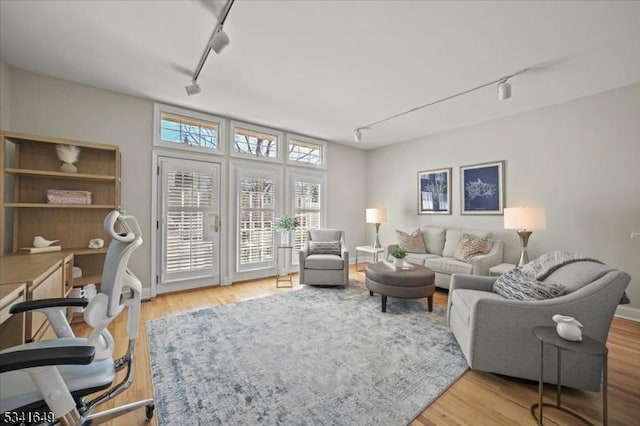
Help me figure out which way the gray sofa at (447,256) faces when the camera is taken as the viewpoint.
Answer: facing the viewer and to the left of the viewer

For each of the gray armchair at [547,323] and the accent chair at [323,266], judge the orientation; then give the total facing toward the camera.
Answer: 1

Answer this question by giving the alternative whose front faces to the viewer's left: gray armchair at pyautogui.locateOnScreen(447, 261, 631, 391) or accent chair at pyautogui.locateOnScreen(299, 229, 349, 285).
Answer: the gray armchair

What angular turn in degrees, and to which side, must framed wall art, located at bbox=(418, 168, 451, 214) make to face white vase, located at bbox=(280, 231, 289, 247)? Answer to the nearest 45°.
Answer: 0° — it already faces it

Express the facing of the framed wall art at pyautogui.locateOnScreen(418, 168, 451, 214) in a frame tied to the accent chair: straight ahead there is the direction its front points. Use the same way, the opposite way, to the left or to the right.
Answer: to the right

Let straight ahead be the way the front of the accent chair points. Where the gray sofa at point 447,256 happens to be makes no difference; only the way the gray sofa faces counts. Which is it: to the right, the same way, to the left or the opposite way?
to the right

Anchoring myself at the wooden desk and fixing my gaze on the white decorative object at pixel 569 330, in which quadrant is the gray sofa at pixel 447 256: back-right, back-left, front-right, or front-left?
front-left

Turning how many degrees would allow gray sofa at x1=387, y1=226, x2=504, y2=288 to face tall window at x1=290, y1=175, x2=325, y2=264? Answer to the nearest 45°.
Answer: approximately 45° to its right

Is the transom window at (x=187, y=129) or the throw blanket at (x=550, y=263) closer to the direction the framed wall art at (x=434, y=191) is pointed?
the transom window

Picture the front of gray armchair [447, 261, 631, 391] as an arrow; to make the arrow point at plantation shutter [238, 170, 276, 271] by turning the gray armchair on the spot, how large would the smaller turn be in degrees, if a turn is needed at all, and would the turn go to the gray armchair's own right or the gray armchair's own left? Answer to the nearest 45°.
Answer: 0° — it already faces it

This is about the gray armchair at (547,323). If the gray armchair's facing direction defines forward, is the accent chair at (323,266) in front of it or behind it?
in front

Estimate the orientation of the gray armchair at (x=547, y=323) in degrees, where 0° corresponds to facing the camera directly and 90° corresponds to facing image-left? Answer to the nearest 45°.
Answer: approximately 90°

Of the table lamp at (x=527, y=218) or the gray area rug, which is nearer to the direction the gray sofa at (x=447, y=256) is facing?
the gray area rug

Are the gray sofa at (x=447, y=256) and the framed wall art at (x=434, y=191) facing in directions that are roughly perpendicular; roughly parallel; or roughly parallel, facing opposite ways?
roughly parallel

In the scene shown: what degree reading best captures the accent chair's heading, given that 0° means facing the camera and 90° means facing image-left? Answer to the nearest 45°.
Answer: approximately 0°

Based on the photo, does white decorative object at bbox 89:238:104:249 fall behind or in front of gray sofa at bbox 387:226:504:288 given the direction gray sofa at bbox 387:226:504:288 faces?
in front
